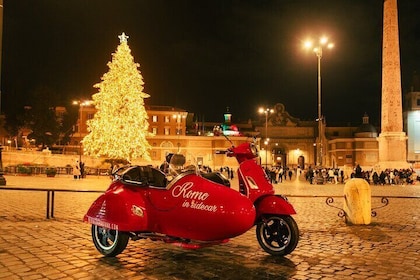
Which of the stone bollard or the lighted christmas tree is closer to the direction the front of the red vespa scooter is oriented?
the stone bollard

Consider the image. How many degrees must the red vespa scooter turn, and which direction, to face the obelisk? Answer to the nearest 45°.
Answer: approximately 45° to its left

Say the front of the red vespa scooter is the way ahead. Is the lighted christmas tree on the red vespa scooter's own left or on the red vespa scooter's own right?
on the red vespa scooter's own left

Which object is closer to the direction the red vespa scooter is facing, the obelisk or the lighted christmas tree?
the obelisk

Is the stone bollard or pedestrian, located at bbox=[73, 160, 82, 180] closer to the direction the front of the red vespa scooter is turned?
the stone bollard

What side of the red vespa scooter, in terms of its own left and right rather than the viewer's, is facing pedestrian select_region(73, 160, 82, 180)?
left

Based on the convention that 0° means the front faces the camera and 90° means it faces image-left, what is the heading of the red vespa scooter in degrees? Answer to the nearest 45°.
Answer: approximately 270°

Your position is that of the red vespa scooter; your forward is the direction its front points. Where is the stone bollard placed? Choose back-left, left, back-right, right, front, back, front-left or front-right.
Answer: front-left
